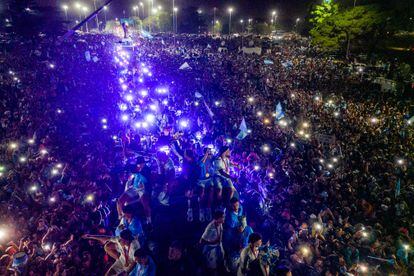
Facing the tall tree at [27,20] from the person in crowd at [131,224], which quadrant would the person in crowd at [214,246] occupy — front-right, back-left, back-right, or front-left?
back-right

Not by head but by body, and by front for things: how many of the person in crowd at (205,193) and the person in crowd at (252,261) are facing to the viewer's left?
0

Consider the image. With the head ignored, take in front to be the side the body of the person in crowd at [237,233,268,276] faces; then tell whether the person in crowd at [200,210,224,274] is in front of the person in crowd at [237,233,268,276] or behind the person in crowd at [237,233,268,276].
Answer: behind

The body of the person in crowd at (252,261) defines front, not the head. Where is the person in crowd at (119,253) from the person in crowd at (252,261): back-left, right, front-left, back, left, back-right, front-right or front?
back-right

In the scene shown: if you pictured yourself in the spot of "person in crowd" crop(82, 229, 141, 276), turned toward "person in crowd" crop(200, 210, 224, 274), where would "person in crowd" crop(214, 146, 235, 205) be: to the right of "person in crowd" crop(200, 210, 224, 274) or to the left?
left

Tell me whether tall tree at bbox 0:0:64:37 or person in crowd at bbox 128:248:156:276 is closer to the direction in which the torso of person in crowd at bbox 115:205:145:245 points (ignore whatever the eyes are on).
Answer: the person in crowd

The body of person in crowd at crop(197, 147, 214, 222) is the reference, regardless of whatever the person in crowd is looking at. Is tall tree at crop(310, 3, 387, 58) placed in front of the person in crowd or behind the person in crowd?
behind

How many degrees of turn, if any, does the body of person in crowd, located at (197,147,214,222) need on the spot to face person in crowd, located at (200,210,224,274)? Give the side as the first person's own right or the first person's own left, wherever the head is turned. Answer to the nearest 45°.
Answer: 0° — they already face them

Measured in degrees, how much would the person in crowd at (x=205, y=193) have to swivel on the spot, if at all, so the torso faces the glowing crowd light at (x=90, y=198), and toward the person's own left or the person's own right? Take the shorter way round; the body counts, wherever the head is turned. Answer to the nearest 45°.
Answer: approximately 90° to the person's own right

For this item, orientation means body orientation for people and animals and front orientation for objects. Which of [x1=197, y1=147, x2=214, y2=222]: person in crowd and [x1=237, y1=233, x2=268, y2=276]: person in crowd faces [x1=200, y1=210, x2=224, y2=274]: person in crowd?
[x1=197, y1=147, x2=214, y2=222]: person in crowd

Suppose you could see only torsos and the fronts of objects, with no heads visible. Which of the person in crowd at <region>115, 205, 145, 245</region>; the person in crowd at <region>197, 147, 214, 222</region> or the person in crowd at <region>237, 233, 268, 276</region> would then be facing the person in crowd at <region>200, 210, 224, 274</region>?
the person in crowd at <region>197, 147, 214, 222</region>

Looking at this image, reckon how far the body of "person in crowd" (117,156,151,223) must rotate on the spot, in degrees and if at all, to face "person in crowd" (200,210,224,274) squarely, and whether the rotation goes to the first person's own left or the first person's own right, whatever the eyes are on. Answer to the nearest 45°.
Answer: approximately 90° to the first person's own left
